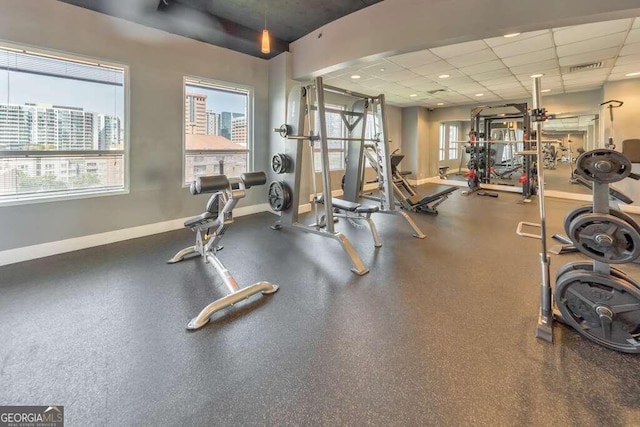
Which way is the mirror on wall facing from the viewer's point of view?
toward the camera

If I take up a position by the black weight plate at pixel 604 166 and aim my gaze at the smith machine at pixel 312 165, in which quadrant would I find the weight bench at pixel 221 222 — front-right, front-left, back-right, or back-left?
front-left

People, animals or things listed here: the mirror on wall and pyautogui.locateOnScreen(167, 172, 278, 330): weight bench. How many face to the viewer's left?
0

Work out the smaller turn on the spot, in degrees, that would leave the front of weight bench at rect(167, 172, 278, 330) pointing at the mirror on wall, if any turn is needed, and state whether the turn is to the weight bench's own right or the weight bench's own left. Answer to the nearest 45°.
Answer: approximately 90° to the weight bench's own left

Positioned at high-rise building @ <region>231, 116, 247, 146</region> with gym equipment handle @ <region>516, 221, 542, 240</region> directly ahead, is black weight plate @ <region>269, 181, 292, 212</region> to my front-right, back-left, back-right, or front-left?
front-right

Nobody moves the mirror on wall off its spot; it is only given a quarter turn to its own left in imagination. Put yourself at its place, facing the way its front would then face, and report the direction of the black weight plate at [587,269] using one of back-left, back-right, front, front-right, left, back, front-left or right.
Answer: right

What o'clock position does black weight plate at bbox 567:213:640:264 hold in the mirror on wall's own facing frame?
The black weight plate is roughly at 12 o'clock from the mirror on wall.

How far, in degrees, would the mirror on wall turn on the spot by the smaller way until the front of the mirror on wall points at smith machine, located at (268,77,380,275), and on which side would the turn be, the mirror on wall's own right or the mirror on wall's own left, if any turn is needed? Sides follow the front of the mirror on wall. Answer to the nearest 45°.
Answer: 0° — it already faces it

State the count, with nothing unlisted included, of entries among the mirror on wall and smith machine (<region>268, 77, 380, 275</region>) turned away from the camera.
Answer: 0
